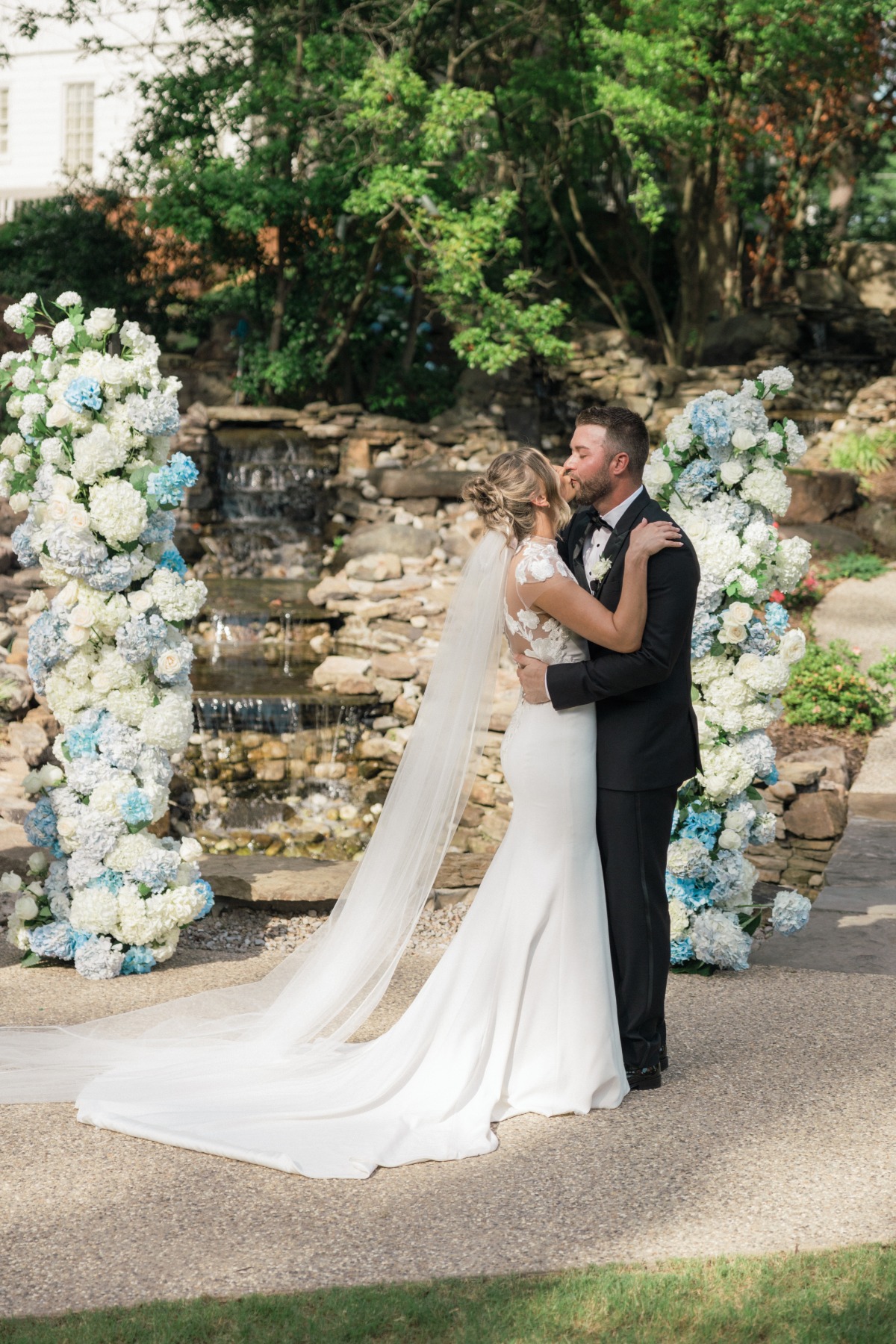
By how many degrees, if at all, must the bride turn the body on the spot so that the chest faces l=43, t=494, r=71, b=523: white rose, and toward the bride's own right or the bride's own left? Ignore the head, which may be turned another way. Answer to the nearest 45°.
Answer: approximately 135° to the bride's own left

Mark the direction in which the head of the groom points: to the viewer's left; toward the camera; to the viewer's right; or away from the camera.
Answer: to the viewer's left

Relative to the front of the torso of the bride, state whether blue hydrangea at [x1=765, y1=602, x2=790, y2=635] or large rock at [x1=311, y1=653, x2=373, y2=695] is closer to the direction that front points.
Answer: the blue hydrangea

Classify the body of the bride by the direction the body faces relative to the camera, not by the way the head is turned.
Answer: to the viewer's right

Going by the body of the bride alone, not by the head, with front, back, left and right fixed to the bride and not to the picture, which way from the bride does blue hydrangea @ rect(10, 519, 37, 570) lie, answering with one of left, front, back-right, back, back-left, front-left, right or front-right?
back-left

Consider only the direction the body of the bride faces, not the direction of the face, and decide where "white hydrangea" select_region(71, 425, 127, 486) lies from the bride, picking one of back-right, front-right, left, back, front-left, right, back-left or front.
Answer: back-left

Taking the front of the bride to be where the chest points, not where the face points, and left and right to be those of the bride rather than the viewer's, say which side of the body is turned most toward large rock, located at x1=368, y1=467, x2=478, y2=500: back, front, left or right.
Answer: left

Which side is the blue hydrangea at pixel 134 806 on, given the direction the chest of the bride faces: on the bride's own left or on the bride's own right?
on the bride's own left

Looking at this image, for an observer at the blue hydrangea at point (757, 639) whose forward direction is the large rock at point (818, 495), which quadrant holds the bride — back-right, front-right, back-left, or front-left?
back-left

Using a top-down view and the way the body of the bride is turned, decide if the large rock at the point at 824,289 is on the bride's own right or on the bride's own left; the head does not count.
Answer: on the bride's own left
